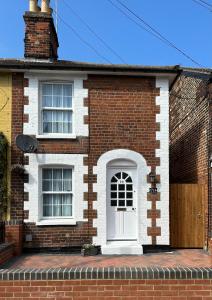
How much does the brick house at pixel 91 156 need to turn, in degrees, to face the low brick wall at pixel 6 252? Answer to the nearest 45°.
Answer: approximately 45° to its right

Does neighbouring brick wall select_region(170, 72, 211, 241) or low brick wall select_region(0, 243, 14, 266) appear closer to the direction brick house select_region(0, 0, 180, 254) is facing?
the low brick wall

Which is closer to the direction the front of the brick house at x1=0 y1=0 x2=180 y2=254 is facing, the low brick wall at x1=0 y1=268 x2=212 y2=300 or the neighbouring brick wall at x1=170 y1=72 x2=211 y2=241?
the low brick wall

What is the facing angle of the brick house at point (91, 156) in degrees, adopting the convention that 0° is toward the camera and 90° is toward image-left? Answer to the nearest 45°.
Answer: approximately 0°

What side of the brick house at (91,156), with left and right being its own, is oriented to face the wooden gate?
left

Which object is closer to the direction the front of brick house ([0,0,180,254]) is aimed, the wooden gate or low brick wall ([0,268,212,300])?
the low brick wall

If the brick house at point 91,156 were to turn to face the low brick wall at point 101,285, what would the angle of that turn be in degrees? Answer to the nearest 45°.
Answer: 0° — it already faces it

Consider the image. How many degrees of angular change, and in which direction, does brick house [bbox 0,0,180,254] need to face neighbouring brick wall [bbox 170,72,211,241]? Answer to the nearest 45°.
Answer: approximately 135° to its left
